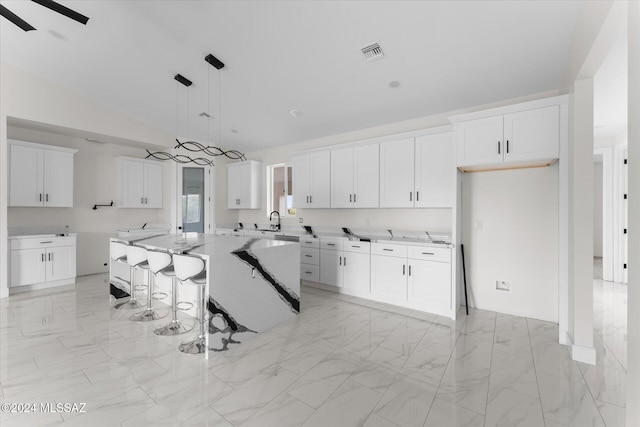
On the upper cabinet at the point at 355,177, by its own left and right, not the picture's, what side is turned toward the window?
right

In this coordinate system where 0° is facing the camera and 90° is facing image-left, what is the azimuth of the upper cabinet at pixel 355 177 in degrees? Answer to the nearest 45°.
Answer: approximately 45°

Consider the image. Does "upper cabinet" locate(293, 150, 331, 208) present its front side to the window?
no

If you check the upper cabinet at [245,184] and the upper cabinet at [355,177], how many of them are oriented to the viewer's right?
0

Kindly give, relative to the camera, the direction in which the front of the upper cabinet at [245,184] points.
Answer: facing the viewer and to the left of the viewer

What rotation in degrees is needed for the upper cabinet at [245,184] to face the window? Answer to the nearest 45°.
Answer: approximately 90° to its left

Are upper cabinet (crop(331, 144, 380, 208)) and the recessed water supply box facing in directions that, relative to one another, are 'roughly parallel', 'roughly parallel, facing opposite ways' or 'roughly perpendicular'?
roughly parallel

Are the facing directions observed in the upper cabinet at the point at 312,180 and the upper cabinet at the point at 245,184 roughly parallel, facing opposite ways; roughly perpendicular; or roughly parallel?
roughly parallel

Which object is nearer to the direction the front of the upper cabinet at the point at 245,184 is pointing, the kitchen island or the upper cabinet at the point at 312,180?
the kitchen island

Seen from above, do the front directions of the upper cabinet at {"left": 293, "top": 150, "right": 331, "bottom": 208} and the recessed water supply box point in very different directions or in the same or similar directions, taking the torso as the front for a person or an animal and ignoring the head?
same or similar directions

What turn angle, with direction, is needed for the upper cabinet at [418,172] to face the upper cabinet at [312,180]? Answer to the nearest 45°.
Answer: approximately 45° to its right

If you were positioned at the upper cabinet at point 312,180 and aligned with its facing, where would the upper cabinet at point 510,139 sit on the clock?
the upper cabinet at point 510,139 is roughly at 9 o'clock from the upper cabinet at point 312,180.
